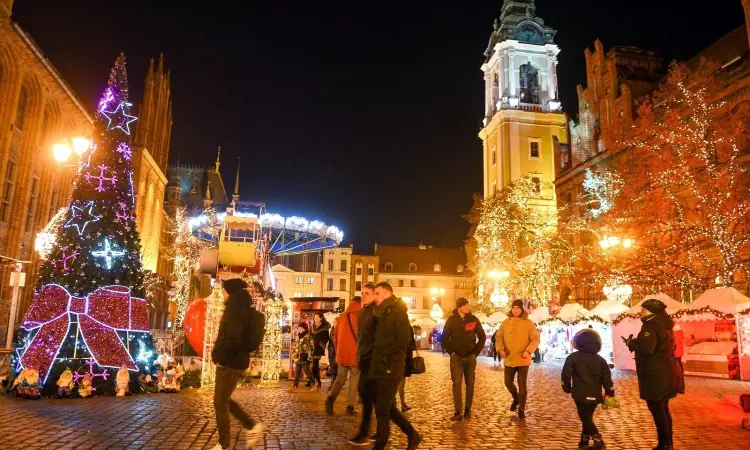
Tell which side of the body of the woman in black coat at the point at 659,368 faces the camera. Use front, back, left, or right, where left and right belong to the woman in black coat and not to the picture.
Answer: left

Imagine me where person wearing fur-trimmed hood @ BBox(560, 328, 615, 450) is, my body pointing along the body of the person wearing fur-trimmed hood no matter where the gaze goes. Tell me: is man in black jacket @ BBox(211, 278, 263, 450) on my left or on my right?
on my left

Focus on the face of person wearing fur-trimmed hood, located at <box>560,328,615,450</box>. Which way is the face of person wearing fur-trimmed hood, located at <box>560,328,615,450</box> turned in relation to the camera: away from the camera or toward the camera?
away from the camera

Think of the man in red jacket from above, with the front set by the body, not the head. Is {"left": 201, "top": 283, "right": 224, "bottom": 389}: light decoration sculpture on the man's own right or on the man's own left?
on the man's own left

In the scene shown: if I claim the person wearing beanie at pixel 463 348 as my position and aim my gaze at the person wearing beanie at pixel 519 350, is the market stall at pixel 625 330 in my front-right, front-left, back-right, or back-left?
front-left

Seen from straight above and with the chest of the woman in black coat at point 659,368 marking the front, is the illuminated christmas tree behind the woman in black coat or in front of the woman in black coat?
in front

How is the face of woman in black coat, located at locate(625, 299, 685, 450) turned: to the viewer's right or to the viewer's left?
to the viewer's left

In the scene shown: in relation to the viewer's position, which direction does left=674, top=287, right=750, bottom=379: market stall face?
facing the viewer and to the left of the viewer

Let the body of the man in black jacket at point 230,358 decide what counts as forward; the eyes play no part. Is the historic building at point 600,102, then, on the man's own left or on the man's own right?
on the man's own right

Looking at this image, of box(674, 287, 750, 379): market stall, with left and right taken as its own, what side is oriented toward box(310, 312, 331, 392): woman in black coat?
front

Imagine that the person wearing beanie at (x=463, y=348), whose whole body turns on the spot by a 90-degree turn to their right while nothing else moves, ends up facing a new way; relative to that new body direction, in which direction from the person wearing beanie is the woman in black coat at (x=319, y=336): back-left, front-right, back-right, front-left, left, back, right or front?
front-right

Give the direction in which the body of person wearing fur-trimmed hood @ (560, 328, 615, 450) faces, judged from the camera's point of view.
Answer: away from the camera

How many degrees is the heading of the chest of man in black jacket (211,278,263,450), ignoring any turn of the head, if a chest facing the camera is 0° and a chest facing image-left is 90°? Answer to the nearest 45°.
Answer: approximately 90°

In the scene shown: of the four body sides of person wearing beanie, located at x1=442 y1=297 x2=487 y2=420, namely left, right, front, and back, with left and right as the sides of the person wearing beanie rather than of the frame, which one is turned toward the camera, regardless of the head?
front

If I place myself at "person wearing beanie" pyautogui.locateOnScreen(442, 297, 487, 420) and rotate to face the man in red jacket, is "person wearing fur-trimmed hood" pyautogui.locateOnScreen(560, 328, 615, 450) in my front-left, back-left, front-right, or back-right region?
back-left
